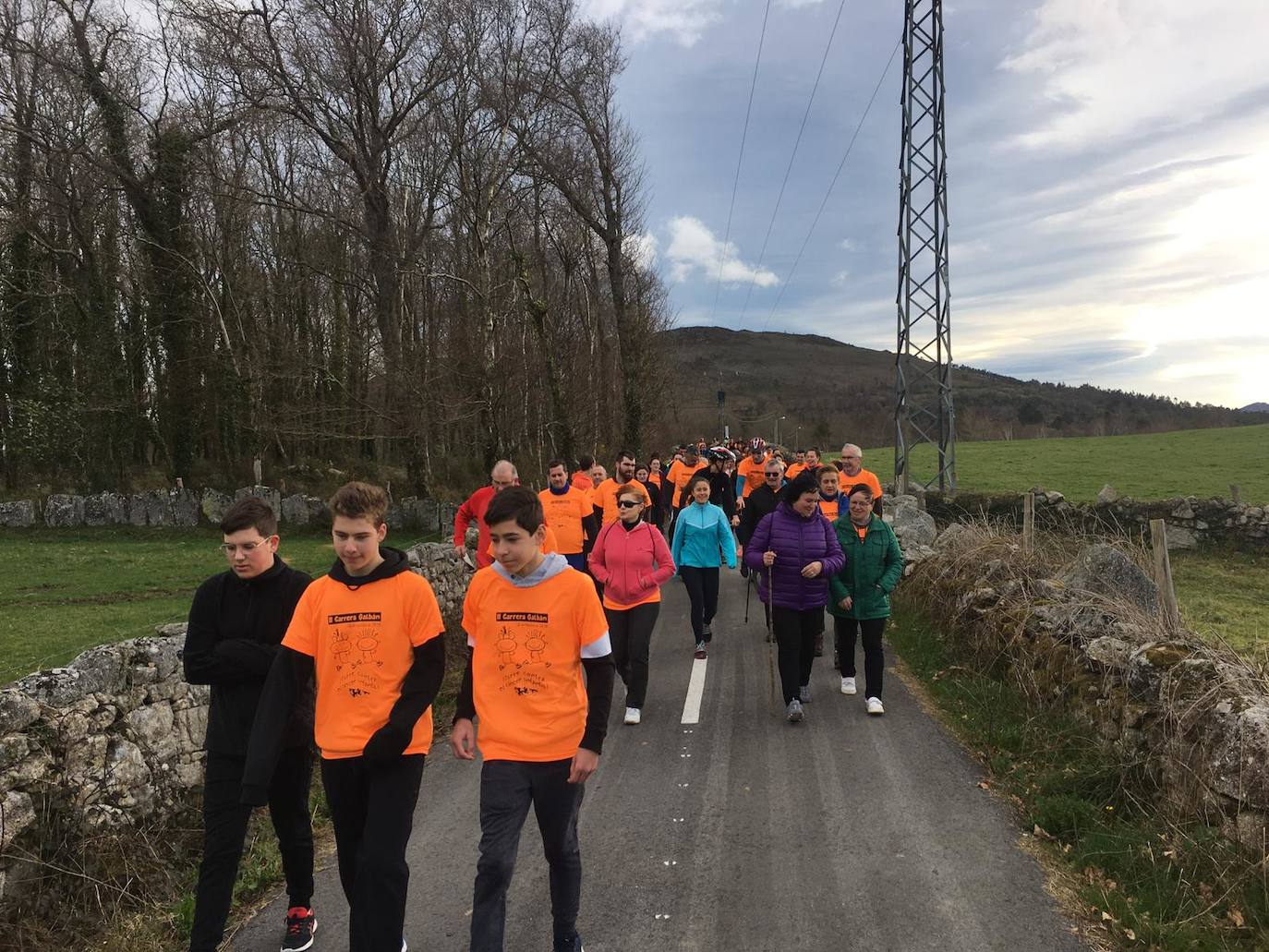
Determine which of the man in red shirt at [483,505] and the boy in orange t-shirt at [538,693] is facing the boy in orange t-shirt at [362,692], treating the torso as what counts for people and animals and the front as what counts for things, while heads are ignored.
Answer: the man in red shirt

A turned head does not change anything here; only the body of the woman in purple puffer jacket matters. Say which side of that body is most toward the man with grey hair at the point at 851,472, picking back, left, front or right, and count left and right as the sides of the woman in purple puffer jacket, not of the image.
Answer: back

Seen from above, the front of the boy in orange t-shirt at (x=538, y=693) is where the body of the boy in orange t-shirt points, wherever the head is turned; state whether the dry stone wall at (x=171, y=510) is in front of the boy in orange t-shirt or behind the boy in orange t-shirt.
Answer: behind

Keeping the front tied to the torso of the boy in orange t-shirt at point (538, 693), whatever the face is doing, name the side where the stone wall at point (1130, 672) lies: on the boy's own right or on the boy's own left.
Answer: on the boy's own left

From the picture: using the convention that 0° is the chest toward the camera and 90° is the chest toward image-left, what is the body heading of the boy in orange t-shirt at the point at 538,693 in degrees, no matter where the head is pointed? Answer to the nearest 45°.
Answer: approximately 0°

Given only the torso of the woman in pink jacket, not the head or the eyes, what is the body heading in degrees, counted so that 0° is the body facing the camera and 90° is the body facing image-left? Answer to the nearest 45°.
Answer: approximately 0°

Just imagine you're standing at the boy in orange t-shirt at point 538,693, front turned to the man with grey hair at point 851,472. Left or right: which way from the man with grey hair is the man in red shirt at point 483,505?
left

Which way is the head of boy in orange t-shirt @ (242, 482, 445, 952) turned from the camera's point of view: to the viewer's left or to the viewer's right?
to the viewer's left

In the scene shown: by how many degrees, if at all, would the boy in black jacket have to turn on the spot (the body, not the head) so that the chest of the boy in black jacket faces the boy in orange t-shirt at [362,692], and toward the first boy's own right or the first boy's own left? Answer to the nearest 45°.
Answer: approximately 45° to the first boy's own left

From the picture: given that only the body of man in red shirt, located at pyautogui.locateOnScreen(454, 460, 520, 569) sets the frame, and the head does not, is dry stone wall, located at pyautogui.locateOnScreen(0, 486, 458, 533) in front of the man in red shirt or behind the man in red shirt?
behind
